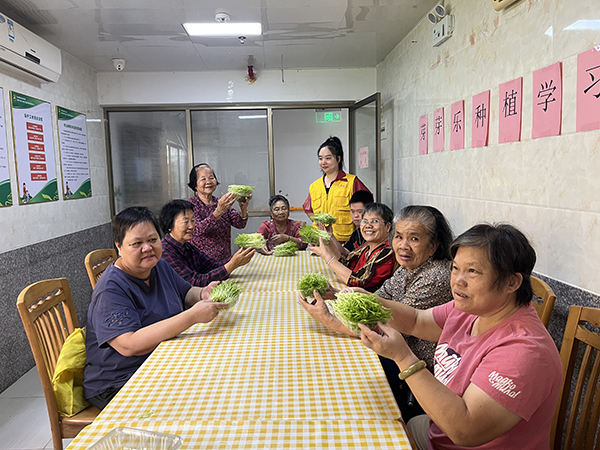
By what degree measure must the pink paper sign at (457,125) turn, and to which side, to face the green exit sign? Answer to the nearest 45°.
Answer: approximately 90° to its right

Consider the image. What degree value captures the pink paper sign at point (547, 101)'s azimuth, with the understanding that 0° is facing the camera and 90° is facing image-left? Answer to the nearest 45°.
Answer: approximately 45°

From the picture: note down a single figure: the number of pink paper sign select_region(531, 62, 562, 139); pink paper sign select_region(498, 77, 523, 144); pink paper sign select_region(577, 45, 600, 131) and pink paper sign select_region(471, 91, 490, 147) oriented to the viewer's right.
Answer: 0

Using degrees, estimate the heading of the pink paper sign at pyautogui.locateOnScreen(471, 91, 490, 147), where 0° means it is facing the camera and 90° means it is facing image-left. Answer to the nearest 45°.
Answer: approximately 45°

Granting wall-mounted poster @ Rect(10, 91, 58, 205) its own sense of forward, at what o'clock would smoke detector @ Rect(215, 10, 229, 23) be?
The smoke detector is roughly at 12 o'clock from the wall-mounted poster.

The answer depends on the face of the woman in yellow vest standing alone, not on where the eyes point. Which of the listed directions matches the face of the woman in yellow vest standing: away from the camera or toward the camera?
toward the camera

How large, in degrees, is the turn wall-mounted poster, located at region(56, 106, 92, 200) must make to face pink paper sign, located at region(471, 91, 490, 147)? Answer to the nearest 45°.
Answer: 0° — it already faces it

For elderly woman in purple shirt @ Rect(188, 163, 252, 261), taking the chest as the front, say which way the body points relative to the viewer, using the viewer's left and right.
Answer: facing the viewer and to the right of the viewer

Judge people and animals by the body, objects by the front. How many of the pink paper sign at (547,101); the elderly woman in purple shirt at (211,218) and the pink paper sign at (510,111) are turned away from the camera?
0

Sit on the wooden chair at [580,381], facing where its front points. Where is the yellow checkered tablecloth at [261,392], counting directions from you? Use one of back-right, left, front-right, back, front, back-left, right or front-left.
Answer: front

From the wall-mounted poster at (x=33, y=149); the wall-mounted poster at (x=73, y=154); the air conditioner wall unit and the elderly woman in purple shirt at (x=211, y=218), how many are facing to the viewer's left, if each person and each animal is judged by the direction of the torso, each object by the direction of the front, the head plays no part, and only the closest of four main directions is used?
0

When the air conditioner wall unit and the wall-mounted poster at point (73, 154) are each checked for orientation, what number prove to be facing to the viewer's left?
0

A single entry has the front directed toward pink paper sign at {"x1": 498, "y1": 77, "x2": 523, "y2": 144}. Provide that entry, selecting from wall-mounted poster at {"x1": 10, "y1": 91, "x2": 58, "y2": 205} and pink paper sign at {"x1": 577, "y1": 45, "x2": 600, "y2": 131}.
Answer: the wall-mounted poster

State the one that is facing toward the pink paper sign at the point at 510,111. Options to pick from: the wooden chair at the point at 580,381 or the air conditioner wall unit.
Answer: the air conditioner wall unit

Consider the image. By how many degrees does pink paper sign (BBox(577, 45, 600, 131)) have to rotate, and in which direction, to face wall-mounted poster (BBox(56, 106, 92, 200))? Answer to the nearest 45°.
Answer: approximately 45° to its right

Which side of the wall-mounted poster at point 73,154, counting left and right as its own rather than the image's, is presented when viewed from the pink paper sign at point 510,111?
front
